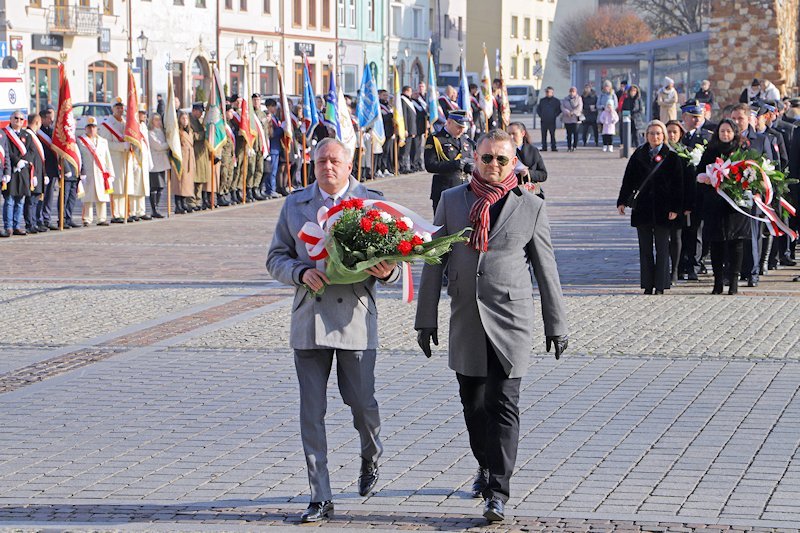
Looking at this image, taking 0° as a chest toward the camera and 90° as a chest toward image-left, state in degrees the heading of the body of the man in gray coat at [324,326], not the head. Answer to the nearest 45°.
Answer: approximately 0°

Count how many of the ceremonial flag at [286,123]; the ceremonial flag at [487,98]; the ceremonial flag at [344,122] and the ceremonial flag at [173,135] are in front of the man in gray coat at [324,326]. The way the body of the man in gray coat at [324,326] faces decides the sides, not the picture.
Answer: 0

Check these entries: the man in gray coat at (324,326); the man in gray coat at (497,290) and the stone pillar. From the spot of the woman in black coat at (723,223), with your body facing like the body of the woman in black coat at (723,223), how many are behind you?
1

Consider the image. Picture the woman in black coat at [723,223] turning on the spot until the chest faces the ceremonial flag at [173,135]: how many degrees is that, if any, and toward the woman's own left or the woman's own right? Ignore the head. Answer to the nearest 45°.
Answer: approximately 135° to the woman's own right

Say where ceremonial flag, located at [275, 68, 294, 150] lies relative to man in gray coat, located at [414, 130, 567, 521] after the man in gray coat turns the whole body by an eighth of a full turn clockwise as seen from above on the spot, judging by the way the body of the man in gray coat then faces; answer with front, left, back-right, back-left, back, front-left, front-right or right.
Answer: back-right

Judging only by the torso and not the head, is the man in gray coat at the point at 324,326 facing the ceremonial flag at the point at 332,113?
no

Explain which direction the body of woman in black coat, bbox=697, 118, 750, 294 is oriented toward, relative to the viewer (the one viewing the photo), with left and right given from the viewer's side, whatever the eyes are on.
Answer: facing the viewer

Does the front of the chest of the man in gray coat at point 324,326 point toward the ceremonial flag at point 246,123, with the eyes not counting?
no

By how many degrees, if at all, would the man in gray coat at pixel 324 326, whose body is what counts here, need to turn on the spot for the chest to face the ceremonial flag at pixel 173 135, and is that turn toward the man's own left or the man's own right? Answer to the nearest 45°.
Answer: approximately 180°

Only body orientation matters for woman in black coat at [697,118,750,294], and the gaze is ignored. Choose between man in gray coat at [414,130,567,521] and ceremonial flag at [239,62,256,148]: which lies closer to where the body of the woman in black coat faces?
the man in gray coat

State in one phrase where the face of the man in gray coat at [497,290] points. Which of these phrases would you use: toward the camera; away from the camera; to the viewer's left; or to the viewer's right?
toward the camera

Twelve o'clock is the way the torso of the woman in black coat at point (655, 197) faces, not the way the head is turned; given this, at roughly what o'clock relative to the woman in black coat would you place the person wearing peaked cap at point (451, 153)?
The person wearing peaked cap is roughly at 3 o'clock from the woman in black coat.

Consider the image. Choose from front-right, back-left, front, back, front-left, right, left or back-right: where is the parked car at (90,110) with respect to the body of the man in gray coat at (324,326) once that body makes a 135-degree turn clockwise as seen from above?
front-right

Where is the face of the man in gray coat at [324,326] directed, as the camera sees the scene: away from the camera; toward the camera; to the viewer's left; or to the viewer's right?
toward the camera

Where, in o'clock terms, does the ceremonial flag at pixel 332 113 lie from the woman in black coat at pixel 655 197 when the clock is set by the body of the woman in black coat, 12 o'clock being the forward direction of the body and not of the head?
The ceremonial flag is roughly at 5 o'clock from the woman in black coat.

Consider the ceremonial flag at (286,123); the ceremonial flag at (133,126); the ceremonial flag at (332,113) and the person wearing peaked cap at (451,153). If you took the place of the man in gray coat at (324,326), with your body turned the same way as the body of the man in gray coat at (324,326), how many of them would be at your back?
4

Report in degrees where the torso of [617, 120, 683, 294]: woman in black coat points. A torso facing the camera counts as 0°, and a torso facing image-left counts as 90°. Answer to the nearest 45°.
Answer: approximately 0°

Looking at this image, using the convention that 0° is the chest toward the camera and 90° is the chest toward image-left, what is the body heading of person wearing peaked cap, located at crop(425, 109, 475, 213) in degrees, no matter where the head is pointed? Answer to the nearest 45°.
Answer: approximately 315°

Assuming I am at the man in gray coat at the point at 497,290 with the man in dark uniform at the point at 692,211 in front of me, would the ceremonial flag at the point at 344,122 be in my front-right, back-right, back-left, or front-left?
front-left

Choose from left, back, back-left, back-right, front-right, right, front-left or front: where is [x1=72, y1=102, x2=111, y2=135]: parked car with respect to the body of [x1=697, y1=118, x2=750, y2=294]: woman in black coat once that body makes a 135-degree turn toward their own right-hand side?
front

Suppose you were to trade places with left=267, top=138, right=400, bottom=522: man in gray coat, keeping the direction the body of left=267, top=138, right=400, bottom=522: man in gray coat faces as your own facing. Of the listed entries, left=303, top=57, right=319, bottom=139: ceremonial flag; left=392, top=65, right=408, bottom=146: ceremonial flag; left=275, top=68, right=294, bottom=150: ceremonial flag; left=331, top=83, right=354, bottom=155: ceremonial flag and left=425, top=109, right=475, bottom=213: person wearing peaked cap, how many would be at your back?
5

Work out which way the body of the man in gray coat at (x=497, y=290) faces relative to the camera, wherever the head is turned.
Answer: toward the camera
